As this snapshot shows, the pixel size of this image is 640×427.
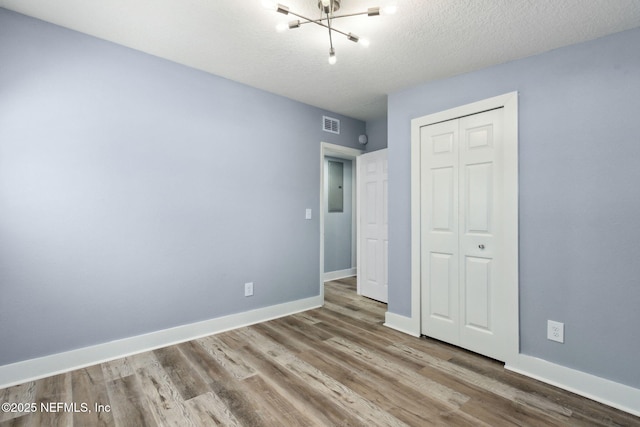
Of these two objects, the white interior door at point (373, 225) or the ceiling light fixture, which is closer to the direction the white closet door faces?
the ceiling light fixture

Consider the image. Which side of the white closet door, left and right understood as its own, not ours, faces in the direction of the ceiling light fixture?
front

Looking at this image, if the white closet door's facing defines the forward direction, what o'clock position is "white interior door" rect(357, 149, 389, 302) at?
The white interior door is roughly at 3 o'clock from the white closet door.

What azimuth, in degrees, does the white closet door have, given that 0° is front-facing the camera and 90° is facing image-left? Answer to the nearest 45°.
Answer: approximately 45°
